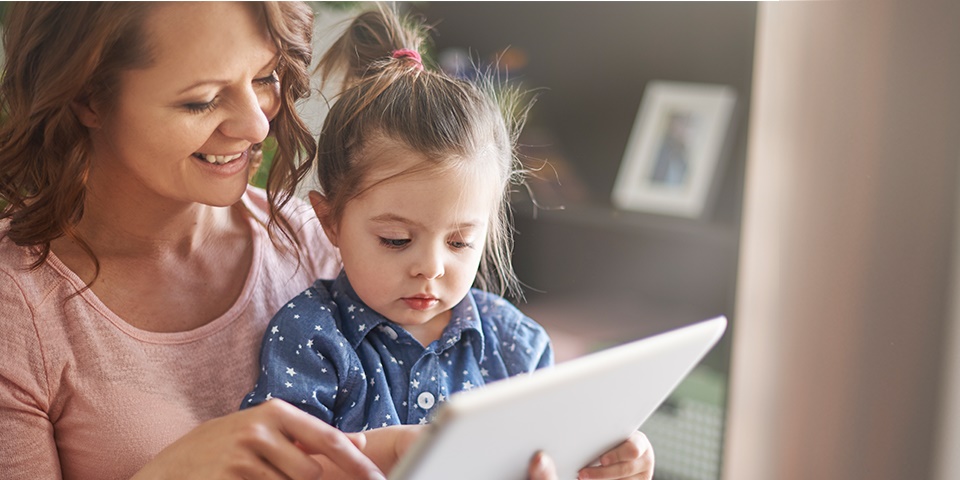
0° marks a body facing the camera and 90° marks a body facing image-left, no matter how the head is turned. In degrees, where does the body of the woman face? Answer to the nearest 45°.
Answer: approximately 315°

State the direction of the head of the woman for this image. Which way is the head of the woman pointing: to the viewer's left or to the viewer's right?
to the viewer's right

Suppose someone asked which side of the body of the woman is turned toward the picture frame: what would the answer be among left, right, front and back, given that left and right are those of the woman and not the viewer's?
left

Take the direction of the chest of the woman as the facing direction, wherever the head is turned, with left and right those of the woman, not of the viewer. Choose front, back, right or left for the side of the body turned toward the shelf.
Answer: left
